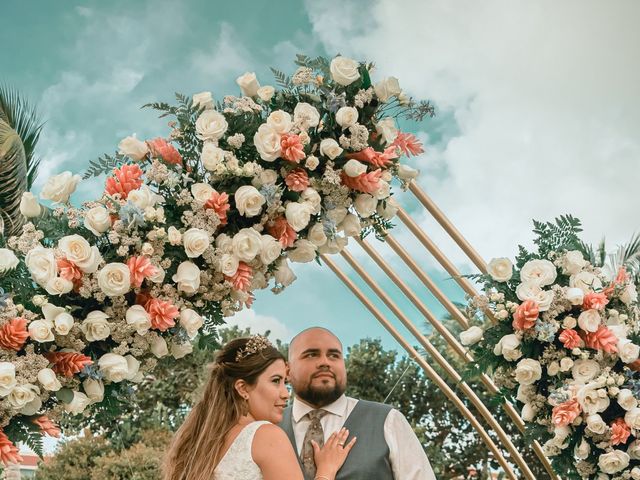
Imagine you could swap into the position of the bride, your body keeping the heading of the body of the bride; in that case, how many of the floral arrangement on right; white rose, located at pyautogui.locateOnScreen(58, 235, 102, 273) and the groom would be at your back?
1

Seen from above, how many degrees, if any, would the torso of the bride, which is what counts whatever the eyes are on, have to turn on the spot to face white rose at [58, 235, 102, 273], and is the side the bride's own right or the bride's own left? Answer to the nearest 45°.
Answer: approximately 180°

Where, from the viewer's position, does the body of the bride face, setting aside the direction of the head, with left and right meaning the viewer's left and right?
facing away from the viewer and to the right of the viewer

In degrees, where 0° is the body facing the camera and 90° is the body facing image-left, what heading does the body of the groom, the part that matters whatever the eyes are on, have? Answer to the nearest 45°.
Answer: approximately 45°

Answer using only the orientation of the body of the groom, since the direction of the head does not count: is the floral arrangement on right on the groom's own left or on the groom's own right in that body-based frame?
on the groom's own left
